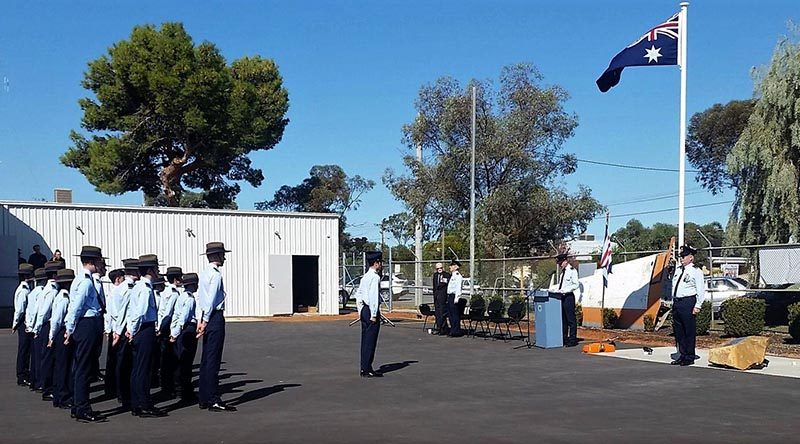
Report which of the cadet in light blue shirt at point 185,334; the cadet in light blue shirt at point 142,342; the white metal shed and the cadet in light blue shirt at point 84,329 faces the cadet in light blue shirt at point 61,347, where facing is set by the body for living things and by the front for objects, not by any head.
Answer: the white metal shed

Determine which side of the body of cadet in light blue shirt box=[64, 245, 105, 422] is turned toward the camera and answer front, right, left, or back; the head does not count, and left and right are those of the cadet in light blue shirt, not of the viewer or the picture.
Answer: right

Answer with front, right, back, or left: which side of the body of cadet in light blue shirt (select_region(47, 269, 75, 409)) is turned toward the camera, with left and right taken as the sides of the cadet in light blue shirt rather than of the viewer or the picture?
right

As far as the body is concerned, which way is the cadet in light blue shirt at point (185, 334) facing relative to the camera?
to the viewer's right

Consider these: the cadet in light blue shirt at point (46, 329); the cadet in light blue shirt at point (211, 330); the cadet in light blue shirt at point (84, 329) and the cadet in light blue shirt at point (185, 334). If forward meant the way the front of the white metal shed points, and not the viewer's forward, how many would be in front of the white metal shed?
4

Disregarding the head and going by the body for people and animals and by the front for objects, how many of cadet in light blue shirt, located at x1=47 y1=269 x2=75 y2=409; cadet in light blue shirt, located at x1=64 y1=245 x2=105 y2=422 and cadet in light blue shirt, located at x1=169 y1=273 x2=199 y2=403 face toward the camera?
0

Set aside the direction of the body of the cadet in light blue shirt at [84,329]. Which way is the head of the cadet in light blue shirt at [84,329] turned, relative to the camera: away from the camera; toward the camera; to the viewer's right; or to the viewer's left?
to the viewer's right

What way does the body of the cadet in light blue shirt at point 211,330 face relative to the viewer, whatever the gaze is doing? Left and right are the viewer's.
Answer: facing to the right of the viewer

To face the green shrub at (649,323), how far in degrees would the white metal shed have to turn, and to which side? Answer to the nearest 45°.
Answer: approximately 45° to its left

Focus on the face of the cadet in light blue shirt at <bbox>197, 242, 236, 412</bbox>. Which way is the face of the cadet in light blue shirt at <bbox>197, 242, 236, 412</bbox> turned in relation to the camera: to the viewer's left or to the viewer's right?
to the viewer's right

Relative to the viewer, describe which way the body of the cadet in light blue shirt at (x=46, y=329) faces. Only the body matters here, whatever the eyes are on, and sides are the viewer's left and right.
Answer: facing to the right of the viewer

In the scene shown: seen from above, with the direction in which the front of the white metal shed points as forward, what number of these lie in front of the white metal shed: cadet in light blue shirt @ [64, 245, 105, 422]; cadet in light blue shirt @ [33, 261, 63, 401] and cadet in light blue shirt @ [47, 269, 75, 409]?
3

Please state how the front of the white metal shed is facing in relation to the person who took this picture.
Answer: facing the viewer
